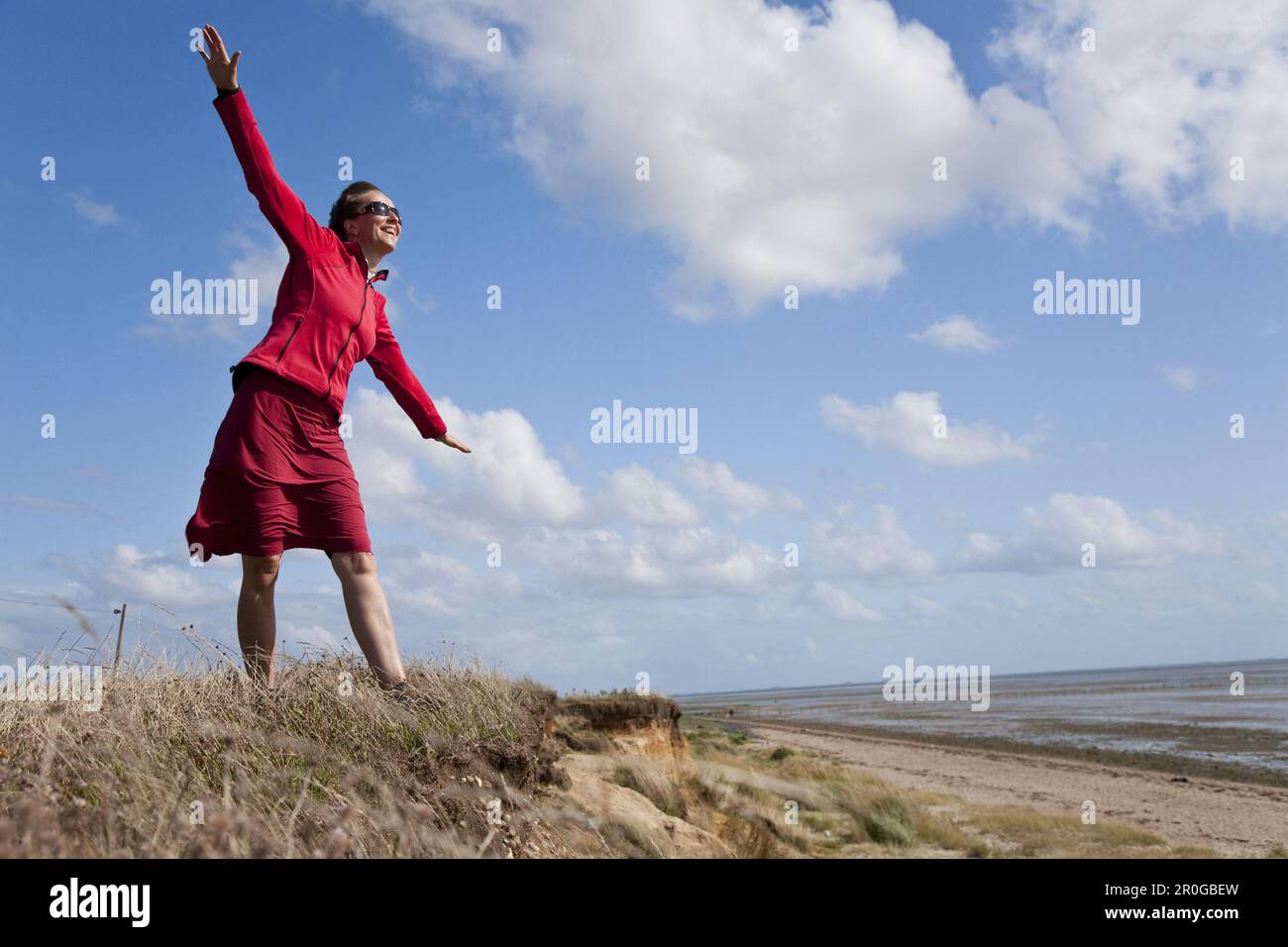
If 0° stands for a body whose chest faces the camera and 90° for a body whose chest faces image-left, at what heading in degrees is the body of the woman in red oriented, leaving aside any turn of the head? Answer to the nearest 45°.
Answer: approximately 315°
